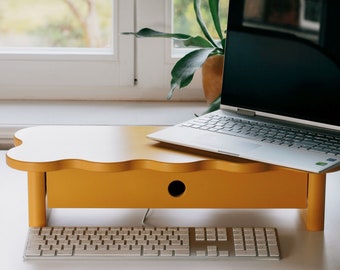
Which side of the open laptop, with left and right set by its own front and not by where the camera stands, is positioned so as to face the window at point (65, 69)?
right

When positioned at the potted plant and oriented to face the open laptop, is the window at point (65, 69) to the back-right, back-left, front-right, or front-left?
back-right

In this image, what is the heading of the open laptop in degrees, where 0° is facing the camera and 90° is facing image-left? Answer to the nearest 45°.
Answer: approximately 45°
